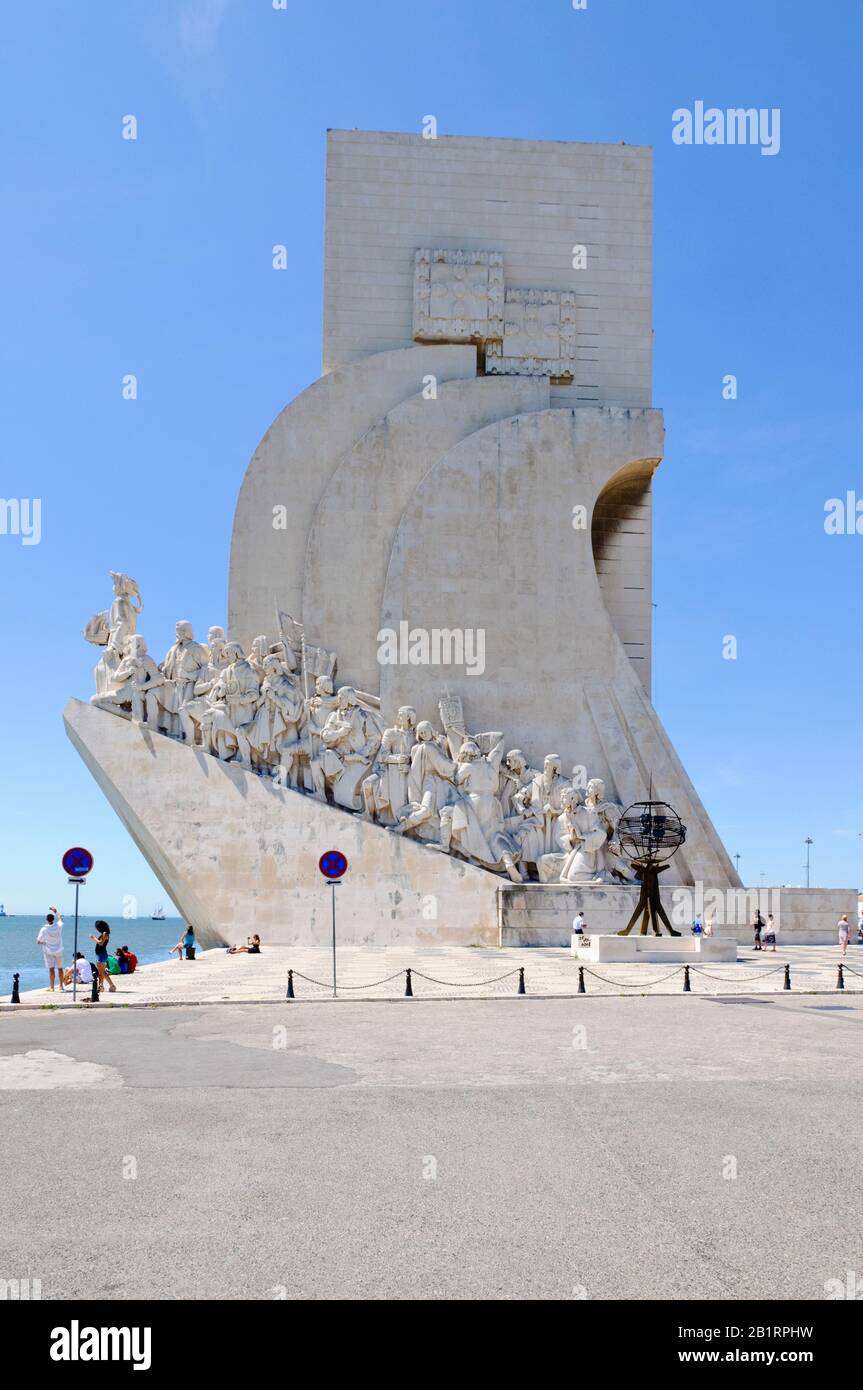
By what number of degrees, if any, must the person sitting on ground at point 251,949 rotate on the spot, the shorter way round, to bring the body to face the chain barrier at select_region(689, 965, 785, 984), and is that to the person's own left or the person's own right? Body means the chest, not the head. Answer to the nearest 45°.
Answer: approximately 135° to the person's own left

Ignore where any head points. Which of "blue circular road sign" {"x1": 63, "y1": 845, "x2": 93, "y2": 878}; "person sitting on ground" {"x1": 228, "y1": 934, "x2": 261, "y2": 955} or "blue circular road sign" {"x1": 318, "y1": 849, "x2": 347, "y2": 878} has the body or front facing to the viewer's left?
the person sitting on ground

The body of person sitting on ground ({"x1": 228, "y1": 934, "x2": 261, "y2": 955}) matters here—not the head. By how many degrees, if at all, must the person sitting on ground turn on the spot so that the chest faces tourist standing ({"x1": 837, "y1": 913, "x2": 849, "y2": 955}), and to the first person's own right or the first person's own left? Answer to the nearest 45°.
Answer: approximately 180°

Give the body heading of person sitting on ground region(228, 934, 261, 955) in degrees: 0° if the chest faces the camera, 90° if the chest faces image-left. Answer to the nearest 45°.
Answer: approximately 90°

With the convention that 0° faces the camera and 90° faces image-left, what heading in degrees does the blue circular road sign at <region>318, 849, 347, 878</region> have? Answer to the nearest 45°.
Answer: approximately 0°

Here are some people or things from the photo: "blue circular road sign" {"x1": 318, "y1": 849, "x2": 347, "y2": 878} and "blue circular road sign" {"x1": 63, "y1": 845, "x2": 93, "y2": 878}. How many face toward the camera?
2

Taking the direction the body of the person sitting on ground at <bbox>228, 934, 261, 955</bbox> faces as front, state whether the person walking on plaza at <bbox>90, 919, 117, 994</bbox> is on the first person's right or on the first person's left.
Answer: on the first person's left

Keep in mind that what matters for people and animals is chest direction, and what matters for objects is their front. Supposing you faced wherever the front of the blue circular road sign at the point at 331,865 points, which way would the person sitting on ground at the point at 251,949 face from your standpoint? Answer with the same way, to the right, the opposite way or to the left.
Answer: to the right

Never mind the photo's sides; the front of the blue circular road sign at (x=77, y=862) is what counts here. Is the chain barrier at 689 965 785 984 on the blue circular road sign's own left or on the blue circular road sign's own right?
on the blue circular road sign's own left

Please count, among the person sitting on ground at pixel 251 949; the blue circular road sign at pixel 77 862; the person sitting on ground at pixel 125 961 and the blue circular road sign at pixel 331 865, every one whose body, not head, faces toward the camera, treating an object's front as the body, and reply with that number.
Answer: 2
